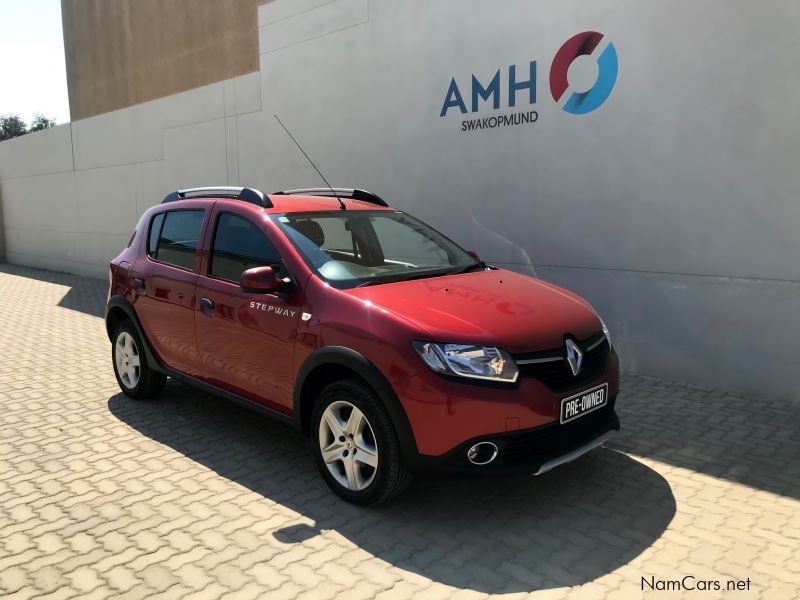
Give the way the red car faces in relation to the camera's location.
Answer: facing the viewer and to the right of the viewer
